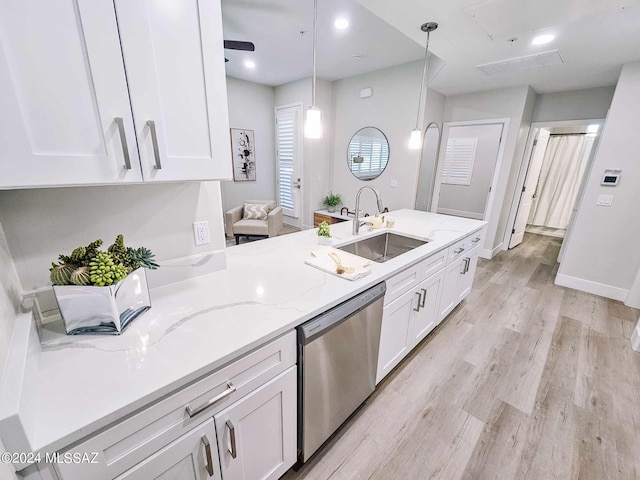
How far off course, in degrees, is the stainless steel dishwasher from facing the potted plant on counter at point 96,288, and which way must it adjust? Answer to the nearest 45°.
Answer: approximately 90° to its right

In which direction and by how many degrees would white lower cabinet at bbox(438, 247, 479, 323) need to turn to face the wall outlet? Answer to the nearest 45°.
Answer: approximately 90° to its right

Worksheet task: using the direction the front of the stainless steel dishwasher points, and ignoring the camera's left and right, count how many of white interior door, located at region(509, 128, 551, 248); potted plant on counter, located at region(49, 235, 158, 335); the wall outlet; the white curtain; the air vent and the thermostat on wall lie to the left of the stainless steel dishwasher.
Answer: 4

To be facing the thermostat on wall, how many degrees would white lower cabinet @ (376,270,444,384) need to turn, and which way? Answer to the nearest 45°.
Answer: approximately 90° to its left

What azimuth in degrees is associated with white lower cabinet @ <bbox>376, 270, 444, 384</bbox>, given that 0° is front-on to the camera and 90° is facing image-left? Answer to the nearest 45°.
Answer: approximately 315°

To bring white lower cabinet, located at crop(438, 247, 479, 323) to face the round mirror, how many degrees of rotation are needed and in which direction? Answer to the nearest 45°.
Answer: approximately 180°

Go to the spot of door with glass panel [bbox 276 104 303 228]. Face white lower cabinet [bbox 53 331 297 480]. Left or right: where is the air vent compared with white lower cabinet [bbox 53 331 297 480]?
left

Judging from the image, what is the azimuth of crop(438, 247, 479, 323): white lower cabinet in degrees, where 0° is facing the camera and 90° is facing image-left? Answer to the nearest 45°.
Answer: approximately 315°

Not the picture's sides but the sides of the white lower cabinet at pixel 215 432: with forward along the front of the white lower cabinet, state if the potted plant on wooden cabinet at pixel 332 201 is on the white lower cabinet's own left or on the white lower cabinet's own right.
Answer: on the white lower cabinet's own left

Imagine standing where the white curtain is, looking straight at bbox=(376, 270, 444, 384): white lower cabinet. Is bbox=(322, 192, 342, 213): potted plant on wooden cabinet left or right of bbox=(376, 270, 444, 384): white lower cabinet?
right

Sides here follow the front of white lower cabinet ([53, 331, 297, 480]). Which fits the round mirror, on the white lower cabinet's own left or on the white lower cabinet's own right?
on the white lower cabinet's own left
